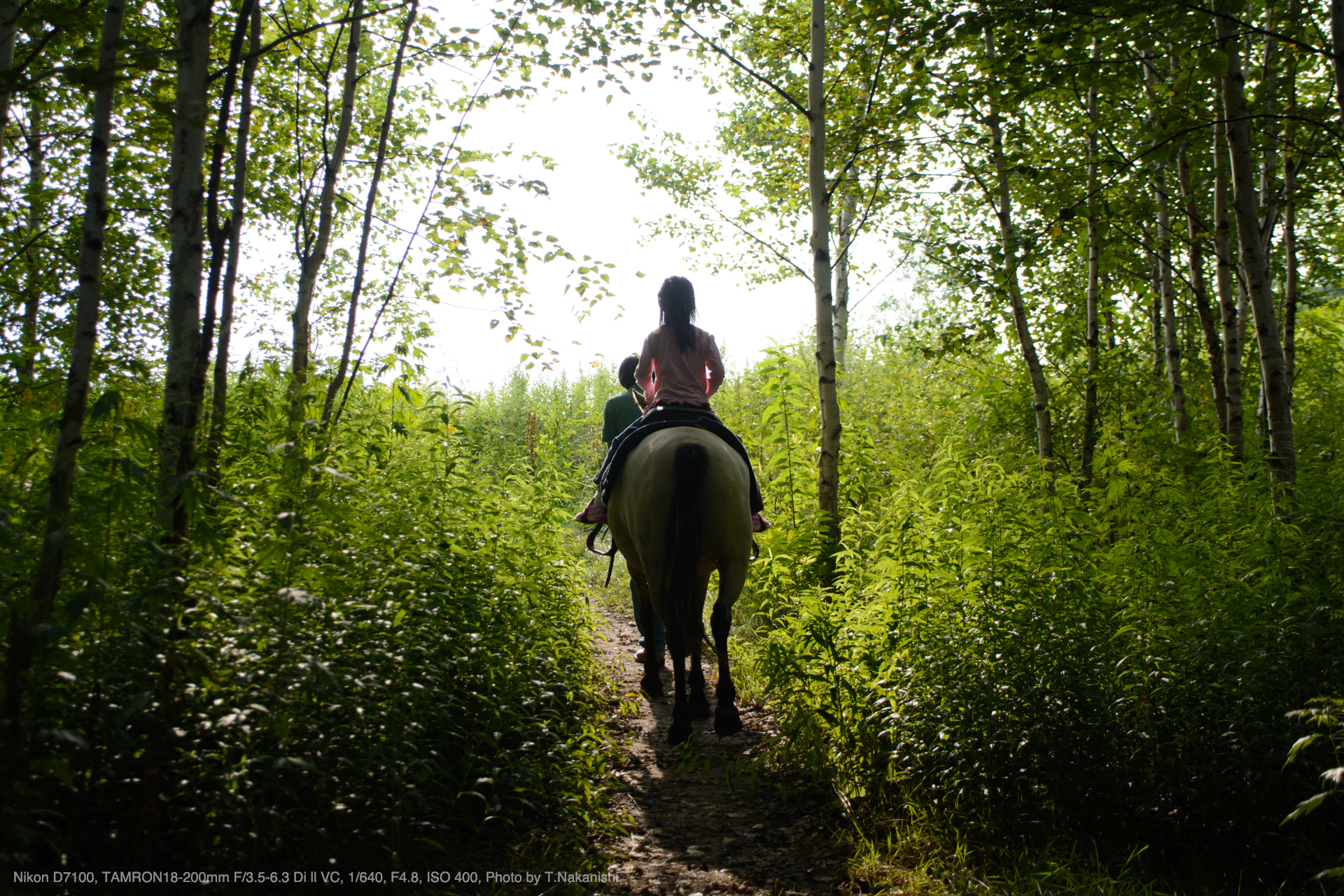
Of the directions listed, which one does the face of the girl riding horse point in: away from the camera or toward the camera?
away from the camera

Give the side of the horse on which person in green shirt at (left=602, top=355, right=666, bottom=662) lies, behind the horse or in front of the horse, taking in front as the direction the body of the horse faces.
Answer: in front

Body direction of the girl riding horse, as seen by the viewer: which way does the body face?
away from the camera

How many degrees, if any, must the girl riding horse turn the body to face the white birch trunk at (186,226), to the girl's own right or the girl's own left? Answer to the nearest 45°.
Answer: approximately 135° to the girl's own left

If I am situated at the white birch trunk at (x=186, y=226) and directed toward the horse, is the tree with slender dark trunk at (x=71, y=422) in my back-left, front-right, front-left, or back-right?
back-right

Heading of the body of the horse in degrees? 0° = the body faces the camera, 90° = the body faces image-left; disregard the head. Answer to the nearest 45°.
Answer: approximately 180°

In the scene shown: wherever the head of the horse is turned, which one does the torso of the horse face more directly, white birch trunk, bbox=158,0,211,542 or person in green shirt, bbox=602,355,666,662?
the person in green shirt
